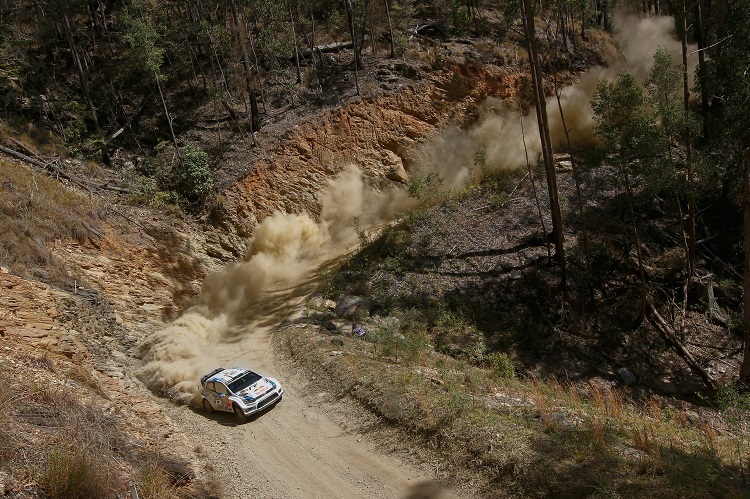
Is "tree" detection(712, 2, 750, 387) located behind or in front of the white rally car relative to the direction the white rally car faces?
in front

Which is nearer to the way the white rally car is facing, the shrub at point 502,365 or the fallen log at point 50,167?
the shrub

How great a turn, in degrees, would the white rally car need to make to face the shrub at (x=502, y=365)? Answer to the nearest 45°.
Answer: approximately 45° to its left

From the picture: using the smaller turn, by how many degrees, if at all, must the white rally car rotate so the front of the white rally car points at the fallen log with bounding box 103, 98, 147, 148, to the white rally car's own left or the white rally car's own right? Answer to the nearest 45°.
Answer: approximately 135° to the white rally car's own left

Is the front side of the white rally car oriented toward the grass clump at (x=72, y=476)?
no

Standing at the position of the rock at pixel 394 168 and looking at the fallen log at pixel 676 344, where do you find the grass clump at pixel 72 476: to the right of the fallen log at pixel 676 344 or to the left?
right

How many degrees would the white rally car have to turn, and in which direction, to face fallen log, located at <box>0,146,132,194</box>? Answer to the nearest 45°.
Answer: approximately 135° to its left

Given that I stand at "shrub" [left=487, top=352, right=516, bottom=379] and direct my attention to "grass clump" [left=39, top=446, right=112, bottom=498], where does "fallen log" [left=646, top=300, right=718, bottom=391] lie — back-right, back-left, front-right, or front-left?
back-left

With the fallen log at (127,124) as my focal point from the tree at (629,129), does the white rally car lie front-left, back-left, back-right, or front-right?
front-left

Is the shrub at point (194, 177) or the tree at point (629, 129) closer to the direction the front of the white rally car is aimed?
the tree

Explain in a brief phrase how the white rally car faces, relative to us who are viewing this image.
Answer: facing the viewer and to the right of the viewer

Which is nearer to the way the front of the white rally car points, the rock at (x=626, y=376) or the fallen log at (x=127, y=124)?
the rock

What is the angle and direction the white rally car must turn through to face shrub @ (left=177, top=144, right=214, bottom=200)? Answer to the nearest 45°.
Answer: approximately 135° to its left

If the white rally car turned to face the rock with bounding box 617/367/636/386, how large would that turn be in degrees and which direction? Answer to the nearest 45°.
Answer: approximately 45° to its left

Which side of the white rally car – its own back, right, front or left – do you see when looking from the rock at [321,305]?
left
